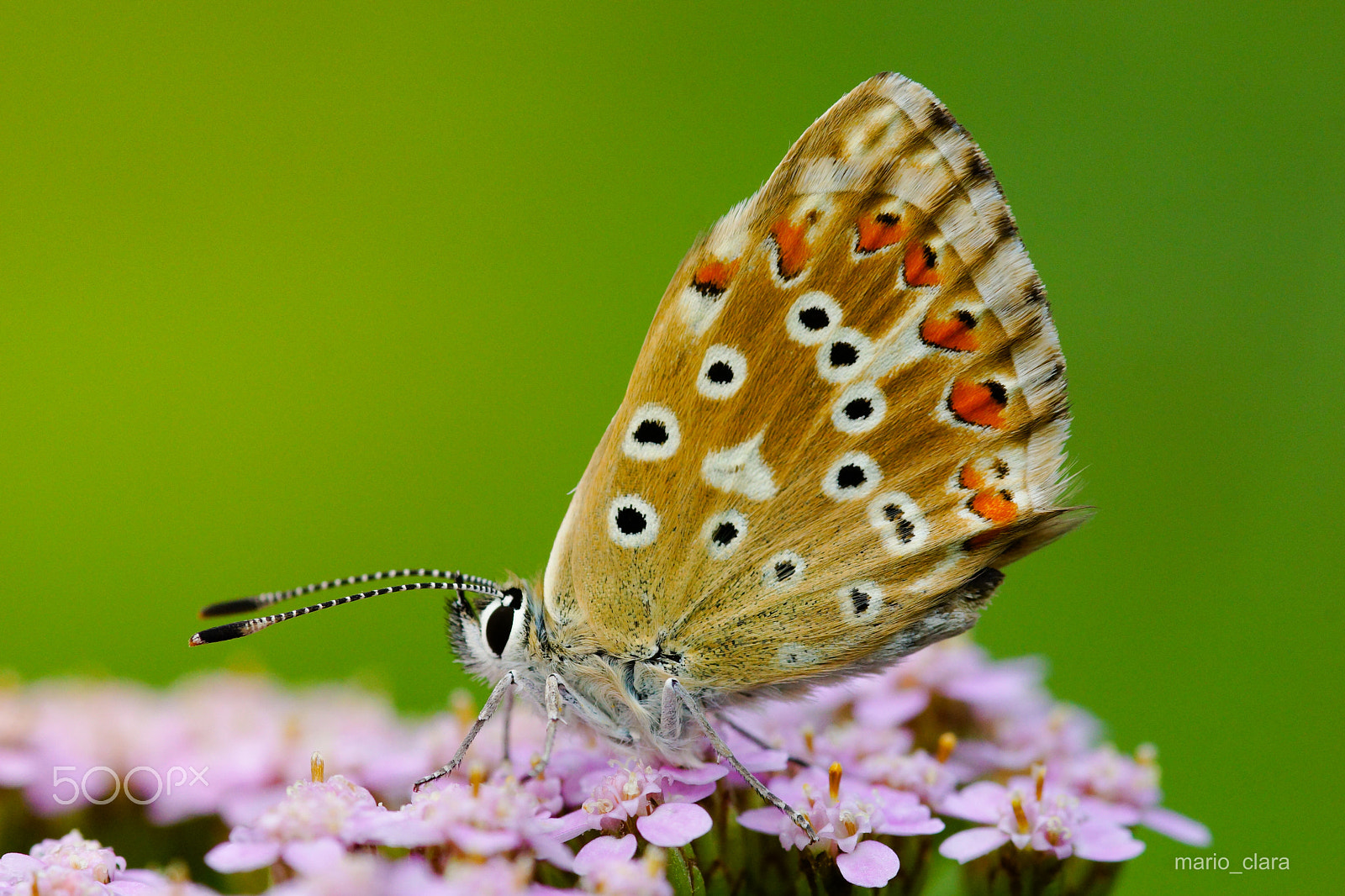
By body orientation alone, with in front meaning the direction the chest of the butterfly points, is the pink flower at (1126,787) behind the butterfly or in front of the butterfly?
behind

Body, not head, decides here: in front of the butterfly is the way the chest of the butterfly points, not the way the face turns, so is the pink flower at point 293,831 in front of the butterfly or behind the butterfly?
in front

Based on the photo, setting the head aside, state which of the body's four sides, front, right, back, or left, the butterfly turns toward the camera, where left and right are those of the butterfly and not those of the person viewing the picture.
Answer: left
